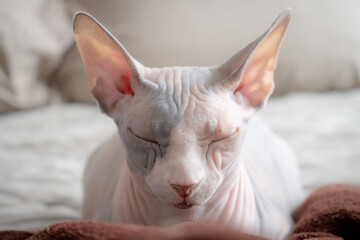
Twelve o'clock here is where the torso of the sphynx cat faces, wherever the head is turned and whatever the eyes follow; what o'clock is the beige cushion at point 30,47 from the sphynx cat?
The beige cushion is roughly at 5 o'clock from the sphynx cat.

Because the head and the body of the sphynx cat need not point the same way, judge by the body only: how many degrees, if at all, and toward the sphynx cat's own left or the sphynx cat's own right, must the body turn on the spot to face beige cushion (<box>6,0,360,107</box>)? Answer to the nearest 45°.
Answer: approximately 180°

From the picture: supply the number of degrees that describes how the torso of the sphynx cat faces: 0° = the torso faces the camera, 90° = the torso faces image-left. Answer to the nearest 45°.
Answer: approximately 0°
